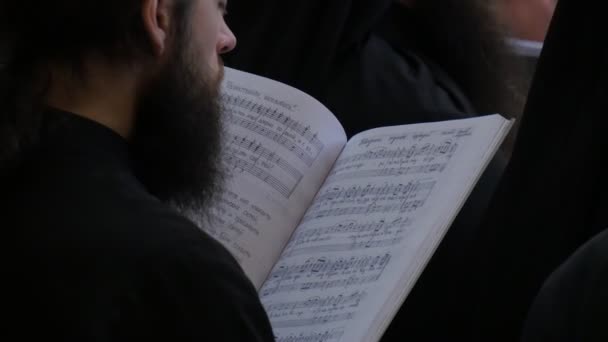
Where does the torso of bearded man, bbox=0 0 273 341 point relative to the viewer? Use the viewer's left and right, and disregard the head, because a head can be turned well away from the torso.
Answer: facing away from the viewer and to the right of the viewer

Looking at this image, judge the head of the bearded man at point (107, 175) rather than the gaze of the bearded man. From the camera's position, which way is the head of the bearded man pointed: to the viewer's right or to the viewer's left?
to the viewer's right
